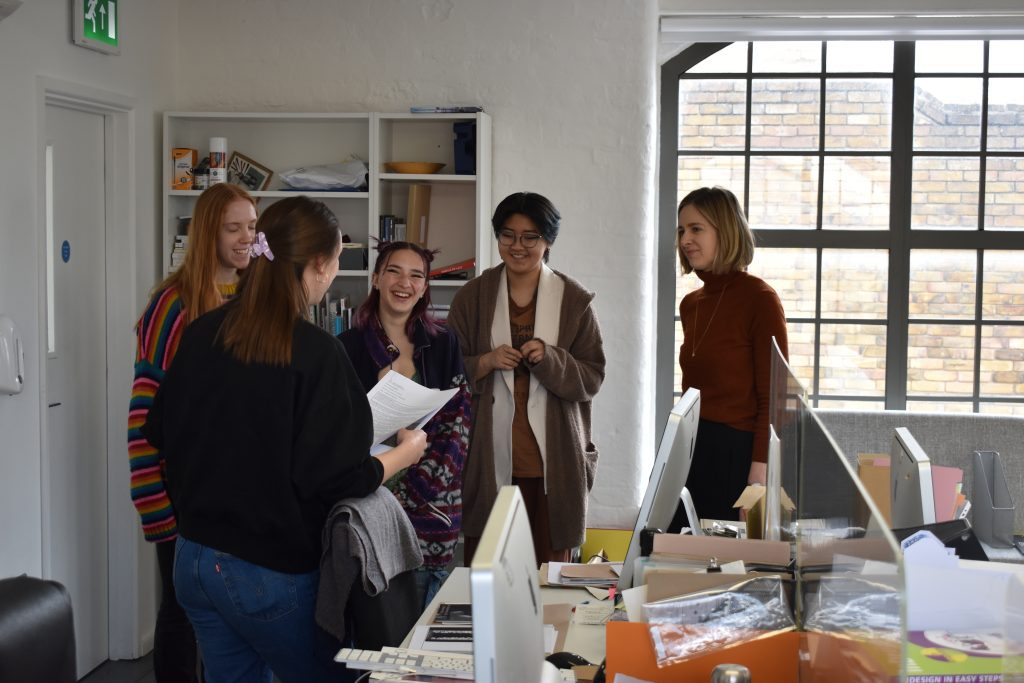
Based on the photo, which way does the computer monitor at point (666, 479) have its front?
to the viewer's left

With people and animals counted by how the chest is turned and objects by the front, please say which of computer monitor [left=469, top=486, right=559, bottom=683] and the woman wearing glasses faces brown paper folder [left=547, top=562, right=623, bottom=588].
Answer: the woman wearing glasses

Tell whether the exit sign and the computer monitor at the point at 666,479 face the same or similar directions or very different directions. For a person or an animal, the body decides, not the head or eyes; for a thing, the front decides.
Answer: very different directions

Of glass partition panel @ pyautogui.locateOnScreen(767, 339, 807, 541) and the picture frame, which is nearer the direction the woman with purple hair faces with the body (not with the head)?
the glass partition panel

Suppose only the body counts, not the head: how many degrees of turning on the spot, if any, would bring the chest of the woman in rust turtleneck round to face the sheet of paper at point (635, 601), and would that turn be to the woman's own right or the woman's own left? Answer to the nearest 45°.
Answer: approximately 45° to the woman's own left

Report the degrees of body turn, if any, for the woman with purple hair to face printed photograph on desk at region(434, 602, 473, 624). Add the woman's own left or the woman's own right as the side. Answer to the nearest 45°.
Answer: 0° — they already face it
